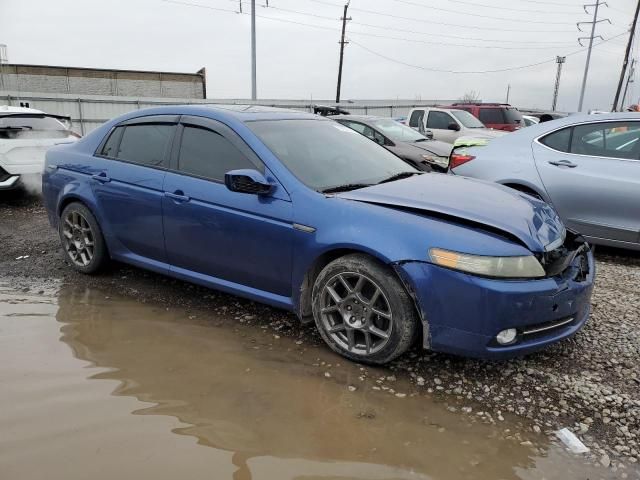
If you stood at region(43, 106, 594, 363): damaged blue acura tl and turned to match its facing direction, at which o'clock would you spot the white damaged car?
The white damaged car is roughly at 6 o'clock from the damaged blue acura tl.

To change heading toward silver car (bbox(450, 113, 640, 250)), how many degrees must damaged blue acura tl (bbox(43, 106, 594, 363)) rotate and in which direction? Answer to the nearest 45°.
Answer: approximately 90° to its left

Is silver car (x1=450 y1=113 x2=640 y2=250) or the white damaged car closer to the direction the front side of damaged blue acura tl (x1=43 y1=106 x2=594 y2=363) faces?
the silver car

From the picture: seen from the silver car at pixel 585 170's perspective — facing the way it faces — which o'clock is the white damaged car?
The white damaged car is roughly at 6 o'clock from the silver car.

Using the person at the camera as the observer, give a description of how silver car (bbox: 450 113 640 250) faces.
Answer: facing to the right of the viewer

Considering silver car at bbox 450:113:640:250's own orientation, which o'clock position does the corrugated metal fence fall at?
The corrugated metal fence is roughly at 7 o'clock from the silver car.

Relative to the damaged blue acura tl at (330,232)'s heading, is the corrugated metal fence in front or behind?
behind

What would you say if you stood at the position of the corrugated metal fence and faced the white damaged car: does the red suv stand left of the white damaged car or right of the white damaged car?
left
